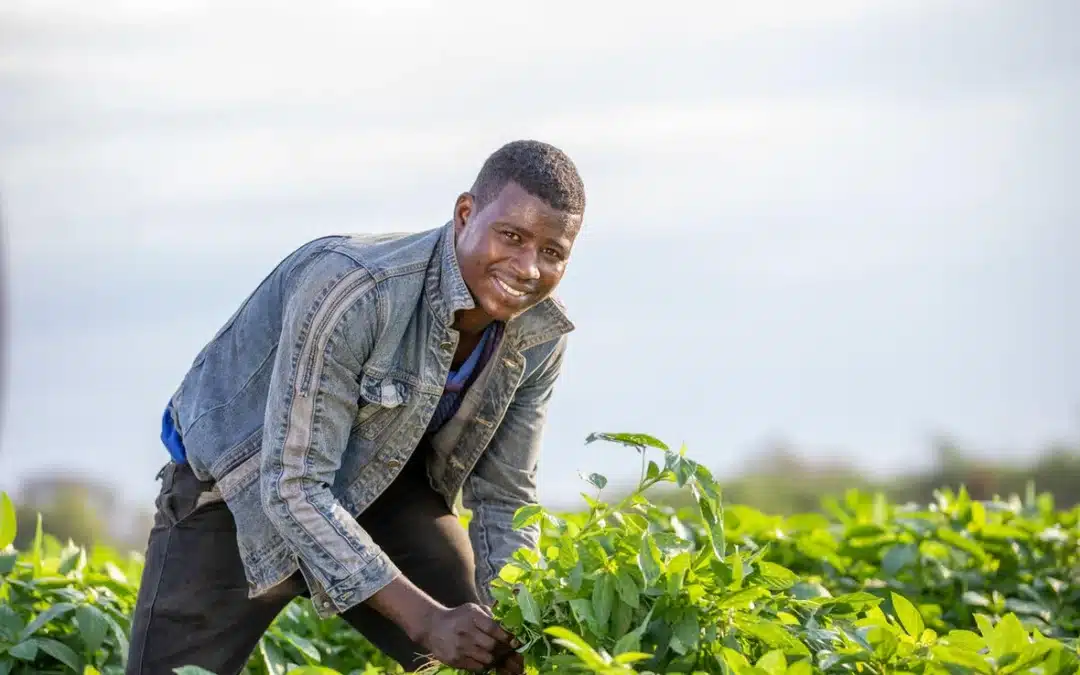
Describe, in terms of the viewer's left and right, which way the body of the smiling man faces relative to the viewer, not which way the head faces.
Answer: facing the viewer and to the right of the viewer
